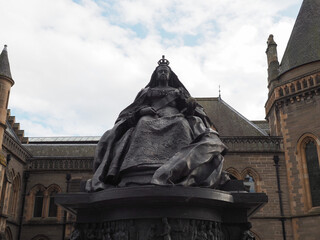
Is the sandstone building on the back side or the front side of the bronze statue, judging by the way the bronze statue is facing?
on the back side

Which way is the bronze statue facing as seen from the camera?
toward the camera
